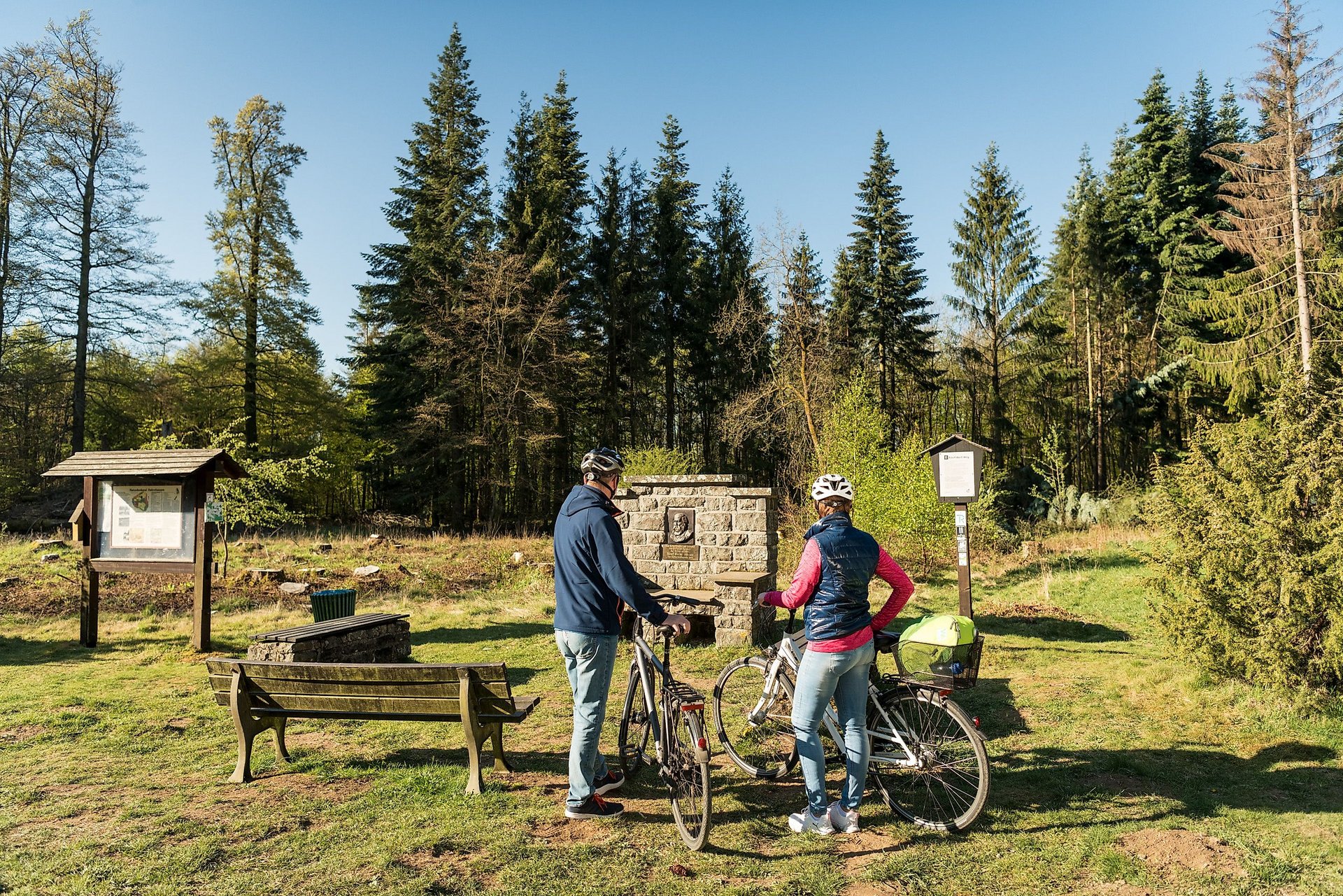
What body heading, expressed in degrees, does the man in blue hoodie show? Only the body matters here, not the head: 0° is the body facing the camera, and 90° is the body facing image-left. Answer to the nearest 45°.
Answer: approximately 225°

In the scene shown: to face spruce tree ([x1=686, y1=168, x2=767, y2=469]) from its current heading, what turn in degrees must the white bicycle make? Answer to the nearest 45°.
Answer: approximately 45° to its right

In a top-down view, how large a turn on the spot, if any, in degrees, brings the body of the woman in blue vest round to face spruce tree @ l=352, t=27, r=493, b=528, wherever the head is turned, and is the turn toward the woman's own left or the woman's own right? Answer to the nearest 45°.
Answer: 0° — they already face it

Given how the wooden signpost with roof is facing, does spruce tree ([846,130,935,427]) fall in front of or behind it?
behind

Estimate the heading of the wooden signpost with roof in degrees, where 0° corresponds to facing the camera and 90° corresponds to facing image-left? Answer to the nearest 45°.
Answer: approximately 0°

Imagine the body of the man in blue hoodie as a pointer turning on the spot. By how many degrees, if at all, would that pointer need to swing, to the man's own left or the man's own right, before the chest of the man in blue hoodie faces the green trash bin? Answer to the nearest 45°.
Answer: approximately 90° to the man's own left

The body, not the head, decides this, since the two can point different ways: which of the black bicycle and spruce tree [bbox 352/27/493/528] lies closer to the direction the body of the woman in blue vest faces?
the spruce tree

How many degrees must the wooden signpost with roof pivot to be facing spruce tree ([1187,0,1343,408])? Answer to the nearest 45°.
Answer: approximately 135° to its left

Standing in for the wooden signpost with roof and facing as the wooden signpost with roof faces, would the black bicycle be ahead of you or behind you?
ahead

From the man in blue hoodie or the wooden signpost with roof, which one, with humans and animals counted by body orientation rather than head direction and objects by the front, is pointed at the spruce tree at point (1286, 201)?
the man in blue hoodie

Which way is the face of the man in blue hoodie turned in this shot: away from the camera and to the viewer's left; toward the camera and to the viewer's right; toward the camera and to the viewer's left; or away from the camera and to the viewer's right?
away from the camera and to the viewer's right

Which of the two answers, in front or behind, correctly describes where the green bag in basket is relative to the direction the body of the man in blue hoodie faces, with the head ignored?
in front
